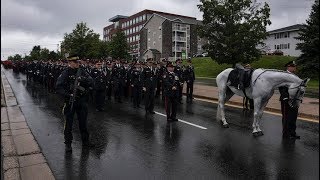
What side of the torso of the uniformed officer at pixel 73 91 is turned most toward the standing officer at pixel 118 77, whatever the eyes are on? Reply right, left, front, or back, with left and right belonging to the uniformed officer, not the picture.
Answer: back

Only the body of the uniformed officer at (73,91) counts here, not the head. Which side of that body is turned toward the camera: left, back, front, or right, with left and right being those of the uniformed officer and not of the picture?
front

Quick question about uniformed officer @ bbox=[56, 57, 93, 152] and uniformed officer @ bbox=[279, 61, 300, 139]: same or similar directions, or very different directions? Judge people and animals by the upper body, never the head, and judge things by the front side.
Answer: same or similar directions

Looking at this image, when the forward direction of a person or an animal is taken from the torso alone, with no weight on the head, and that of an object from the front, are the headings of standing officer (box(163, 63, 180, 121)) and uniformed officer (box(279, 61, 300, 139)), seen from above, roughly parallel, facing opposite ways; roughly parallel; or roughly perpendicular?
roughly parallel

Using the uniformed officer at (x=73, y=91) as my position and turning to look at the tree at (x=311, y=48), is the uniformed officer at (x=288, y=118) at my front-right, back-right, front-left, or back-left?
front-right

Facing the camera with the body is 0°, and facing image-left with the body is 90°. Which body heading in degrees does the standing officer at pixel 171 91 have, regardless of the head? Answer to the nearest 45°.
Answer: approximately 315°

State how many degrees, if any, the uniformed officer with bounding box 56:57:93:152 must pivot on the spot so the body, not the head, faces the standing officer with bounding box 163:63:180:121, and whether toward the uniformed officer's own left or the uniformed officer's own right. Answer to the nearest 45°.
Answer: approximately 135° to the uniformed officer's own left

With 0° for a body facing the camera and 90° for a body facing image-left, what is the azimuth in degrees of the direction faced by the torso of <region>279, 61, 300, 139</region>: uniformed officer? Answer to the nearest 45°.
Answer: approximately 315°

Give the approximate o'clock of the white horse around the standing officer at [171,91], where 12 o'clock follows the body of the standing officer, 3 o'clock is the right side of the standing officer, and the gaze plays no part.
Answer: The white horse is roughly at 12 o'clock from the standing officer.

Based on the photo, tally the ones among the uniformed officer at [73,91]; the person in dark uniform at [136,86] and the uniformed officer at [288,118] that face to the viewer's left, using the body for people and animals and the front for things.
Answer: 0

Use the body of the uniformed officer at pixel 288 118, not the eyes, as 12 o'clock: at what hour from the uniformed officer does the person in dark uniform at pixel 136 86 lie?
The person in dark uniform is roughly at 6 o'clock from the uniformed officer.

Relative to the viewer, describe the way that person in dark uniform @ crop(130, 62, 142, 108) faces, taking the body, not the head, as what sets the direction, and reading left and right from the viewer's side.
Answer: facing the viewer and to the right of the viewer
